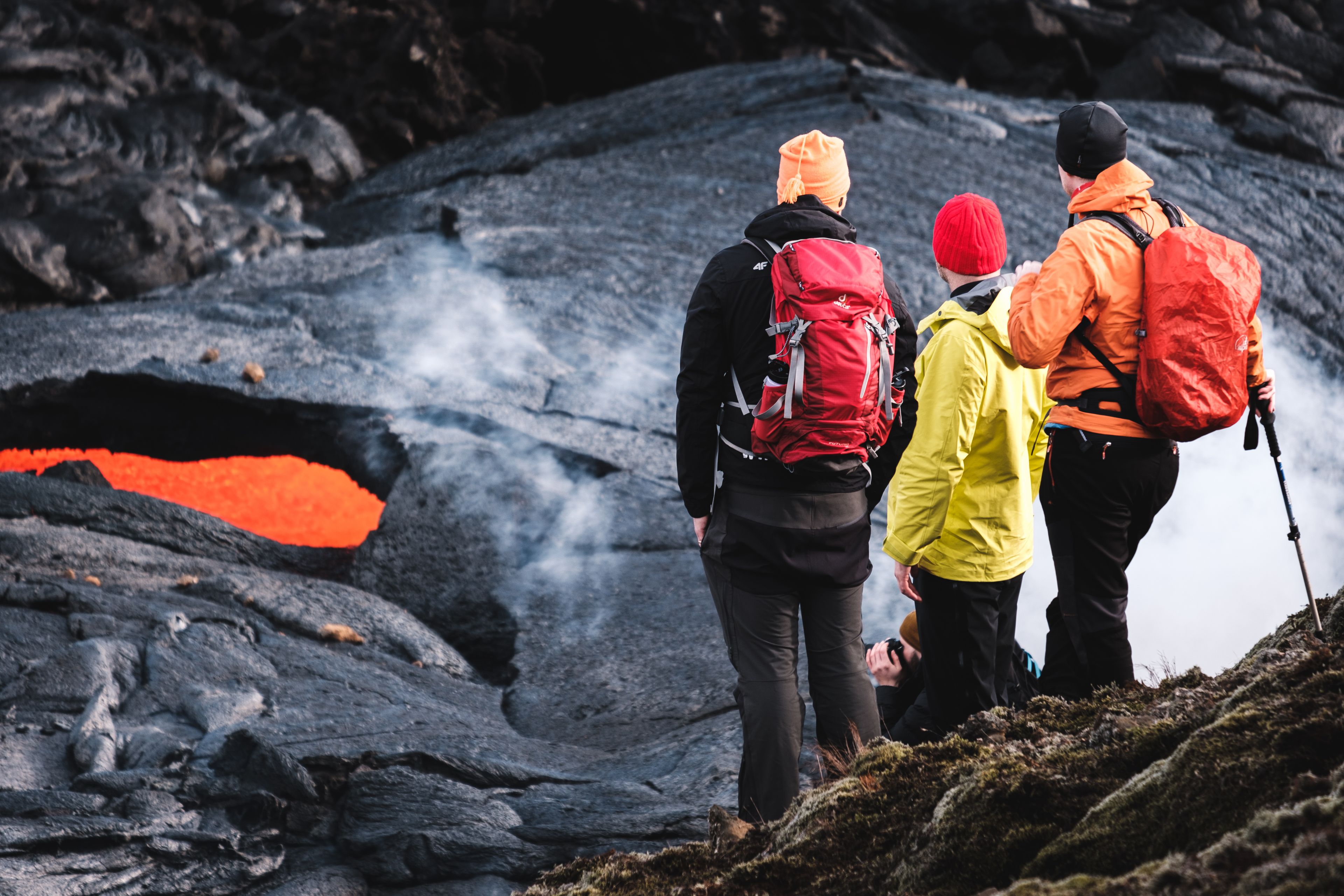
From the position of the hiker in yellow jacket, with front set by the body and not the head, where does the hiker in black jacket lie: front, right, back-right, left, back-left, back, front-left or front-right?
left

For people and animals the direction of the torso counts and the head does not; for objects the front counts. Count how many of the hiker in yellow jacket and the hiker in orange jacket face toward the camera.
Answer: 0

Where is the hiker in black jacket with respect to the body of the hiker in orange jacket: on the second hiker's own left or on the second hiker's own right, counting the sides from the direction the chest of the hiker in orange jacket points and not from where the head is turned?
on the second hiker's own left

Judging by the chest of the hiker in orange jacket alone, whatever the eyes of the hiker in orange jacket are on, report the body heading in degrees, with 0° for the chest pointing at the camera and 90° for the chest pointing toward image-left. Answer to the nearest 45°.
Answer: approximately 135°

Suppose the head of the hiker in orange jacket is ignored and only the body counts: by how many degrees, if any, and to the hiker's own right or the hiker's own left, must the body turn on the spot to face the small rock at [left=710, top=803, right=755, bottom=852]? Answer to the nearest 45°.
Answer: approximately 90° to the hiker's own left

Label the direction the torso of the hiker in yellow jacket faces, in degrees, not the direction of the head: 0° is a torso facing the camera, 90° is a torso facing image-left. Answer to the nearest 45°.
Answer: approximately 135°

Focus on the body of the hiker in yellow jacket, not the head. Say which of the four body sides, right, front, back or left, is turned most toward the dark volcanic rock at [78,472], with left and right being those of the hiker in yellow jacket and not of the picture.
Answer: front

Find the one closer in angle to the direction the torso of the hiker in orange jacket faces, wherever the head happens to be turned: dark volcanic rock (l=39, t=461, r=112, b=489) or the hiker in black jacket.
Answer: the dark volcanic rock
